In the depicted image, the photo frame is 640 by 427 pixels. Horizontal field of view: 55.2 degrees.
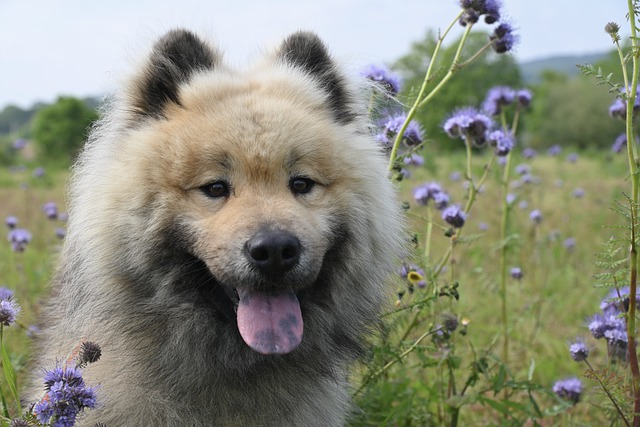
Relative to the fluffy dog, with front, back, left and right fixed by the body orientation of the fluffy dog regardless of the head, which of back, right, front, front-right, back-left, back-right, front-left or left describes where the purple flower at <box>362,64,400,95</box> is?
back-left

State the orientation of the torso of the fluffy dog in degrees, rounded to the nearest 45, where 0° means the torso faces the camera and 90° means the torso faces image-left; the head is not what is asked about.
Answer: approximately 0°

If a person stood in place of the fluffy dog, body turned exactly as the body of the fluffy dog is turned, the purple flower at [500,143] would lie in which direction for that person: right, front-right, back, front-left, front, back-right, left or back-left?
back-left

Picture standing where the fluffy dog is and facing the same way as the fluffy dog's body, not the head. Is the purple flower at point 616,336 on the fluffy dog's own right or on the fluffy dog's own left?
on the fluffy dog's own left

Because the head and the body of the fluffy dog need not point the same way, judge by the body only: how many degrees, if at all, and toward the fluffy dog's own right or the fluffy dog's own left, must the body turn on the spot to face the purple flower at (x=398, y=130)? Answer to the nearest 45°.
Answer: approximately 135° to the fluffy dog's own left

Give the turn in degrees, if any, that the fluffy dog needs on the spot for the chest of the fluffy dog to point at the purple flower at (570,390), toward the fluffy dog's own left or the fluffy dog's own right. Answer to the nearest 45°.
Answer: approximately 90° to the fluffy dog's own left

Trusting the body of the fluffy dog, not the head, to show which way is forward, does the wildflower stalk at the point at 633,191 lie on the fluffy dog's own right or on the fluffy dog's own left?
on the fluffy dog's own left

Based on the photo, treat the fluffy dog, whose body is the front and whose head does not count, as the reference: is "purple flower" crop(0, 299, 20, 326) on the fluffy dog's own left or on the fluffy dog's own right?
on the fluffy dog's own right

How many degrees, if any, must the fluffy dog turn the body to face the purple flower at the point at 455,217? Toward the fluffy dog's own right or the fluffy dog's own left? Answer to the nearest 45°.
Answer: approximately 135° to the fluffy dog's own left

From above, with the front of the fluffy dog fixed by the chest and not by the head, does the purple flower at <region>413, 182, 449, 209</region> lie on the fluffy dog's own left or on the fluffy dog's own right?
on the fluffy dog's own left

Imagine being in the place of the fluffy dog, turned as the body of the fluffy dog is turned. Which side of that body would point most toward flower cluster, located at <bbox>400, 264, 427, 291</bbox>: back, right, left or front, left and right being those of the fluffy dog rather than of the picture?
left

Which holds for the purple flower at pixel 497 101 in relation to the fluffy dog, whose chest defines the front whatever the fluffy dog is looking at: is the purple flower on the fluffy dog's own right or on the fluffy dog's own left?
on the fluffy dog's own left
